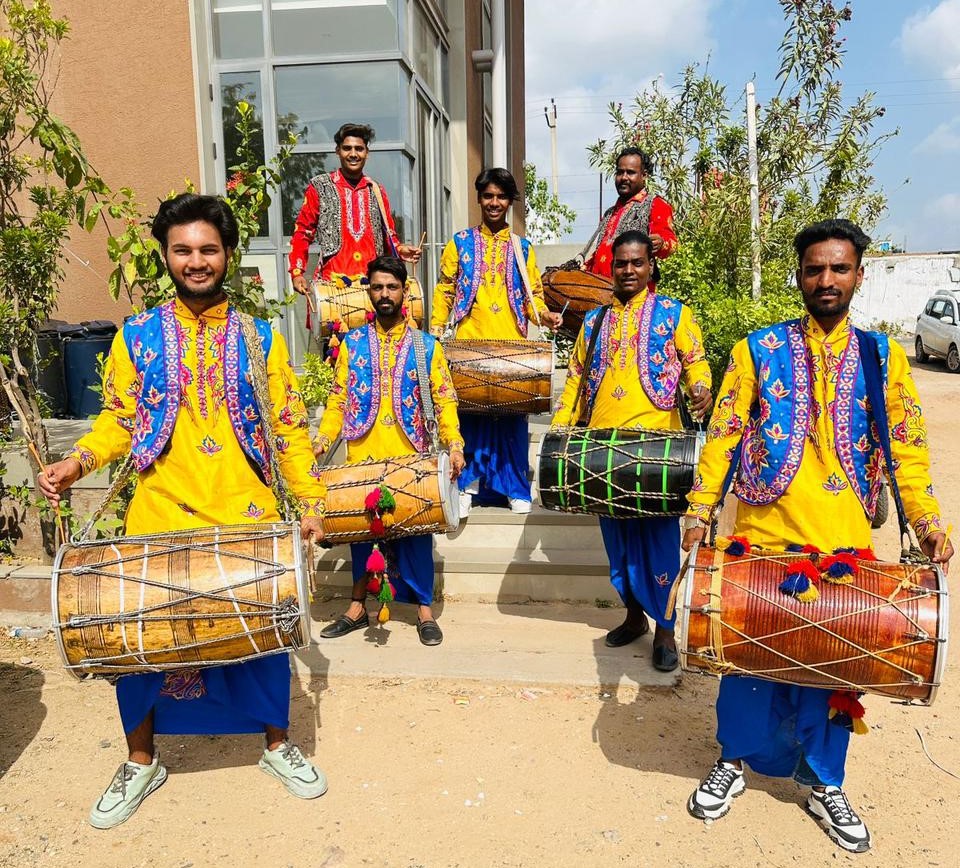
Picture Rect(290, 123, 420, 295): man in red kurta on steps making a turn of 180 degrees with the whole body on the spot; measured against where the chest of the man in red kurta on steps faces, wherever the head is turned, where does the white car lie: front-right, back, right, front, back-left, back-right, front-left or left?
front-right

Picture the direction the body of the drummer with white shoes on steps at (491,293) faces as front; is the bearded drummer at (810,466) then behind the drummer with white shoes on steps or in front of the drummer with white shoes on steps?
in front

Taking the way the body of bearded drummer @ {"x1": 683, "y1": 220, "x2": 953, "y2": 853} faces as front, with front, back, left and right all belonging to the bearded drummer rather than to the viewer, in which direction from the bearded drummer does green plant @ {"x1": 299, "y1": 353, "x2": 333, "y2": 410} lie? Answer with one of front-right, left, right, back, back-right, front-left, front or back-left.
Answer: back-right

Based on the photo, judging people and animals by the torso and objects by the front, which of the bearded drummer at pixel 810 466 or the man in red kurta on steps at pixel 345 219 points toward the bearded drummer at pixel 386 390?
the man in red kurta on steps

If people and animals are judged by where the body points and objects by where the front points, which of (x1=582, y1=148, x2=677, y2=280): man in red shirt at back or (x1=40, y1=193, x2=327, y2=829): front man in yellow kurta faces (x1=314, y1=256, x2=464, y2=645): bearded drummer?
the man in red shirt at back
